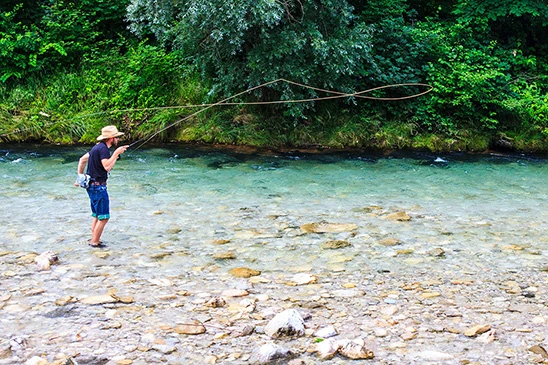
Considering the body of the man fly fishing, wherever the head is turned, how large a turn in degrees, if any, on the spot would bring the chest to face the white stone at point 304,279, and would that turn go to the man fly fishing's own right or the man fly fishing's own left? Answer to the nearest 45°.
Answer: approximately 45° to the man fly fishing's own right

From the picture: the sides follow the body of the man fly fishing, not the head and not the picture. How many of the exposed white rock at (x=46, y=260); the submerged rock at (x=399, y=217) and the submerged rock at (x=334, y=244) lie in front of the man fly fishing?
2

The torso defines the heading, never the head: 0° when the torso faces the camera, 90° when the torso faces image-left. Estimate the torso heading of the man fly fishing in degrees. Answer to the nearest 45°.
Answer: approximately 270°

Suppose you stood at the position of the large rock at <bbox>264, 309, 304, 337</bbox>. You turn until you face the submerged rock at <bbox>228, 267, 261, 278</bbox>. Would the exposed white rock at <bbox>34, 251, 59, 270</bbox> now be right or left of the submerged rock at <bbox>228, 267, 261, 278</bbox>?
left

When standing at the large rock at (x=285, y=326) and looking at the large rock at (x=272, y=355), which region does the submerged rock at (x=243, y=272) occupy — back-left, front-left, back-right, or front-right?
back-right

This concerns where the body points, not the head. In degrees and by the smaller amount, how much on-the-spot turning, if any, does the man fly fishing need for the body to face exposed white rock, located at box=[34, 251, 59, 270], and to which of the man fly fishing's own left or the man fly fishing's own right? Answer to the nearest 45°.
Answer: approximately 135° to the man fly fishing's own right

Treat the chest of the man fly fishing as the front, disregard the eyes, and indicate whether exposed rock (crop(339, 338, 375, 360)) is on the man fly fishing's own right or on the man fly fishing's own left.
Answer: on the man fly fishing's own right

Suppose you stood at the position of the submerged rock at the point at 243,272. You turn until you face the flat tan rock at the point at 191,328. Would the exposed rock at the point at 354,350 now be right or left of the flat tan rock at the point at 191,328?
left

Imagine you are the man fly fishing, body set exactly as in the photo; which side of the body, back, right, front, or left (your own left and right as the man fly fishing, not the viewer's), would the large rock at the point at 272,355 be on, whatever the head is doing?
right

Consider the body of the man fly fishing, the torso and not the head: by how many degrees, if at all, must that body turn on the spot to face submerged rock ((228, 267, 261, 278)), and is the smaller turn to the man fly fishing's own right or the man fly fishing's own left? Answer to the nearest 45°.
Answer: approximately 45° to the man fly fishing's own right

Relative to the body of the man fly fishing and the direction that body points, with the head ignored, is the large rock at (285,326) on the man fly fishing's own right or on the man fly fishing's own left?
on the man fly fishing's own right
